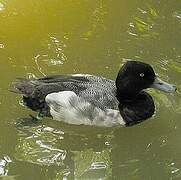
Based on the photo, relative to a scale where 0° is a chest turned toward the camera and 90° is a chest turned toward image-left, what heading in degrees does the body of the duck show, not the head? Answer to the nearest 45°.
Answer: approximately 270°
